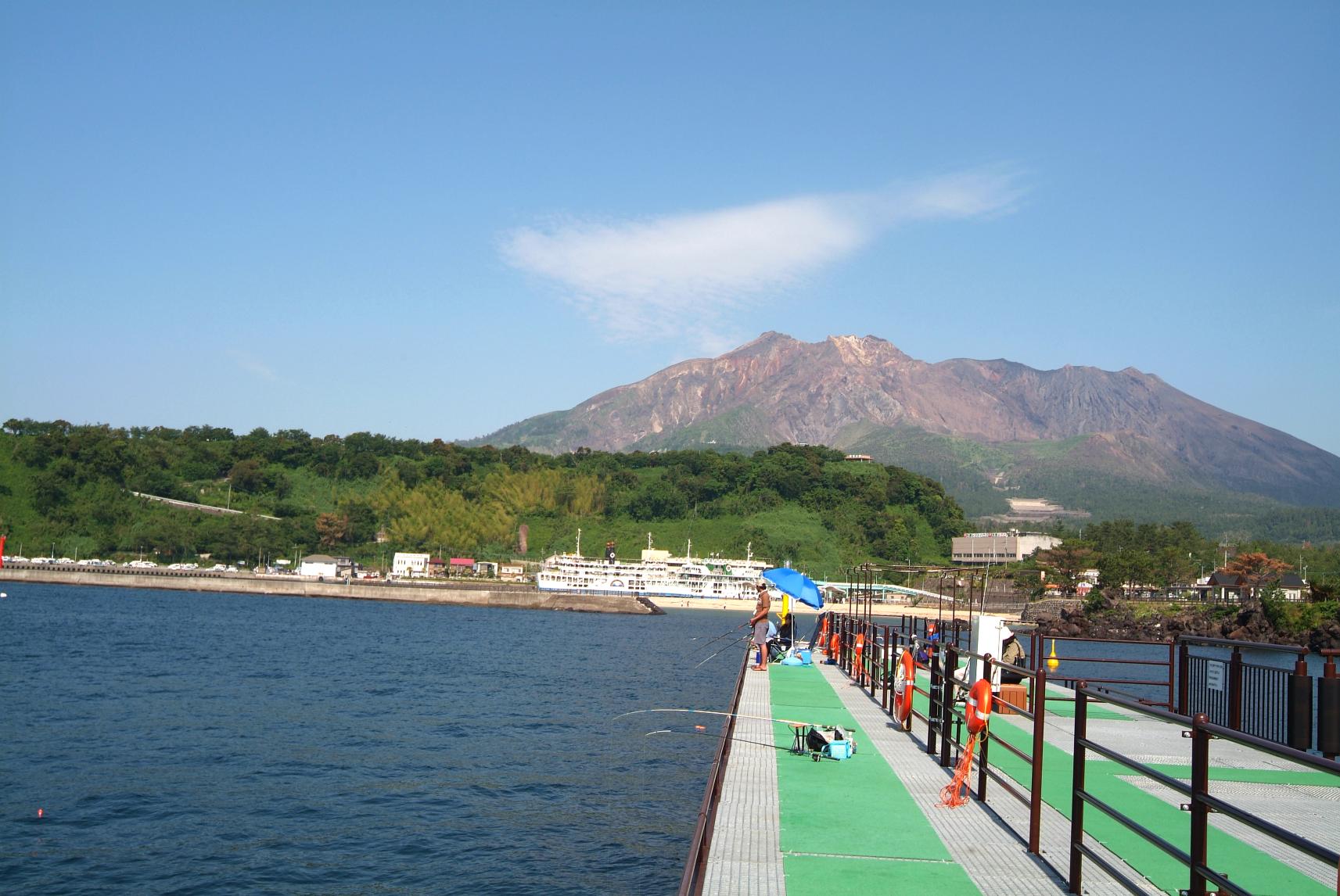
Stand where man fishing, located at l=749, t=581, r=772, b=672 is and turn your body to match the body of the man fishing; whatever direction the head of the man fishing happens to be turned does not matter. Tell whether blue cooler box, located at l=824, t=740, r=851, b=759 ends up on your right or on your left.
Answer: on your left

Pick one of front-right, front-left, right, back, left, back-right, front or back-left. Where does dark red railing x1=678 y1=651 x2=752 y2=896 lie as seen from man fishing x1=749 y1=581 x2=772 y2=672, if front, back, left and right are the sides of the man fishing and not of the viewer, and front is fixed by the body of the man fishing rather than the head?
left

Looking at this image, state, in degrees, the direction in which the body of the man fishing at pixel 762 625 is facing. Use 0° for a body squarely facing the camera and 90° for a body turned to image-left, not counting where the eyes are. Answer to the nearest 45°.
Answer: approximately 90°

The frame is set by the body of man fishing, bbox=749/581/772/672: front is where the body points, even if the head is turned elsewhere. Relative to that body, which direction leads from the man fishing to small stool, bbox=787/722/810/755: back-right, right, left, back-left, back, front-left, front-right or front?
left

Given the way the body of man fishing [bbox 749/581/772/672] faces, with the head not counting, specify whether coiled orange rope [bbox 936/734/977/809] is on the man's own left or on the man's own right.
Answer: on the man's own left

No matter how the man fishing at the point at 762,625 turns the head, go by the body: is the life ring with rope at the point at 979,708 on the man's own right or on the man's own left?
on the man's own left

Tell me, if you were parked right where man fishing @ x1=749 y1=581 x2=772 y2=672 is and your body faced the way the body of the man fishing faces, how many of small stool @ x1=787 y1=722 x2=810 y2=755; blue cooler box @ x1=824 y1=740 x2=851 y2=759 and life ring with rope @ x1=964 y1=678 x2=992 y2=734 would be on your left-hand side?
3
